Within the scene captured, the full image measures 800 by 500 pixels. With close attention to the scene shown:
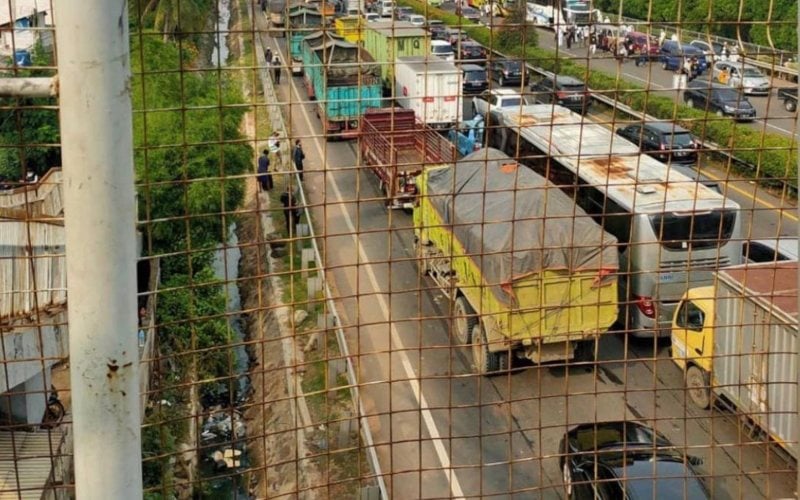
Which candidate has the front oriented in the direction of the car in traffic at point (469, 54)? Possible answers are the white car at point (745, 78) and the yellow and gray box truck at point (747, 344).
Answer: the yellow and gray box truck

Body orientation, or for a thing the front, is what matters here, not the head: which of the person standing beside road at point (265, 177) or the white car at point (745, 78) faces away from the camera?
the person standing beside road

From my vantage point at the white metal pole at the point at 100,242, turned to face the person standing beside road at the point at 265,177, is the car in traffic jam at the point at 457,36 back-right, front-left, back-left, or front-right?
front-right

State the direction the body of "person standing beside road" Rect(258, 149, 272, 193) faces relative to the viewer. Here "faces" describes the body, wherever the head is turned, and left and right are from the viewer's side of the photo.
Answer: facing away from the viewer

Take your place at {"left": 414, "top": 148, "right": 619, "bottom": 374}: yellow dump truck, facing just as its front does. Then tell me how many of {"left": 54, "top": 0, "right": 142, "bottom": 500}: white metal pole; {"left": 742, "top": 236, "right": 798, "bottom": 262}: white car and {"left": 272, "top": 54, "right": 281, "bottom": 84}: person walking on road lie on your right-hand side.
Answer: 1

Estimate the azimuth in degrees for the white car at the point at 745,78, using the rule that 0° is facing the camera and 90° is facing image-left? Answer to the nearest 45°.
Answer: approximately 315°

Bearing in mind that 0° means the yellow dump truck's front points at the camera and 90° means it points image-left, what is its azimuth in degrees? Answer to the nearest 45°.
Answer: approximately 135°

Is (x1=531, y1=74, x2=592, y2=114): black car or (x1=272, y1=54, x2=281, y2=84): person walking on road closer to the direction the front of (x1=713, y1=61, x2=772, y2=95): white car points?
the black car
